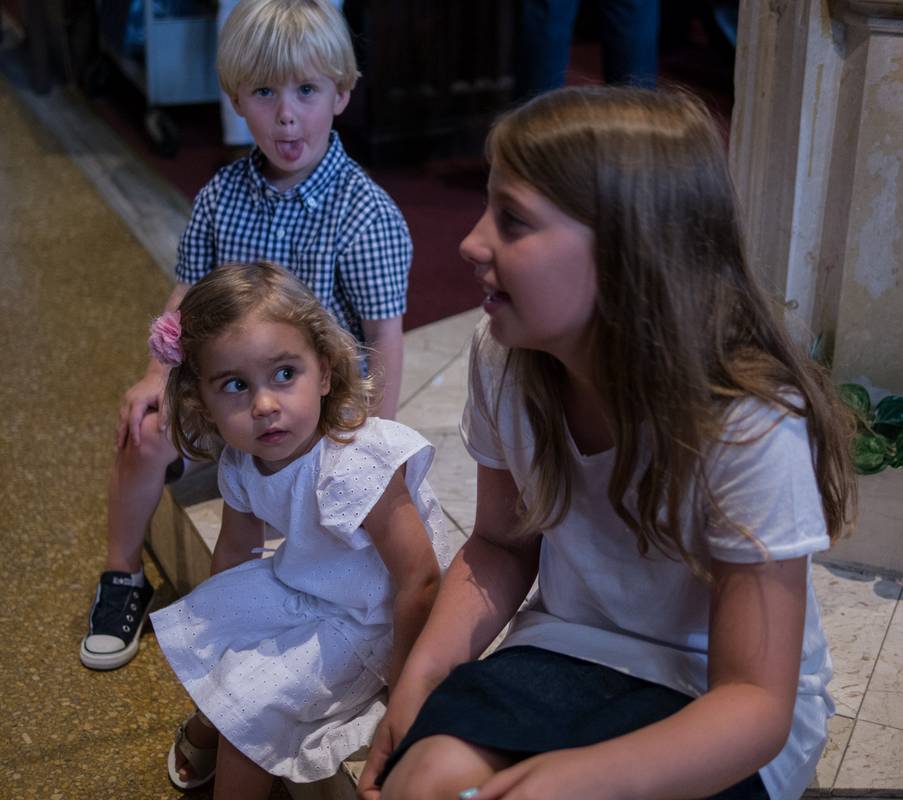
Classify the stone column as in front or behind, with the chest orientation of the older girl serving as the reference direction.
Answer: behind

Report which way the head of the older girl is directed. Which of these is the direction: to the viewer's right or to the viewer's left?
to the viewer's left

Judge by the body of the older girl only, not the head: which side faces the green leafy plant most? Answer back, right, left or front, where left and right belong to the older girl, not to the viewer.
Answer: back
